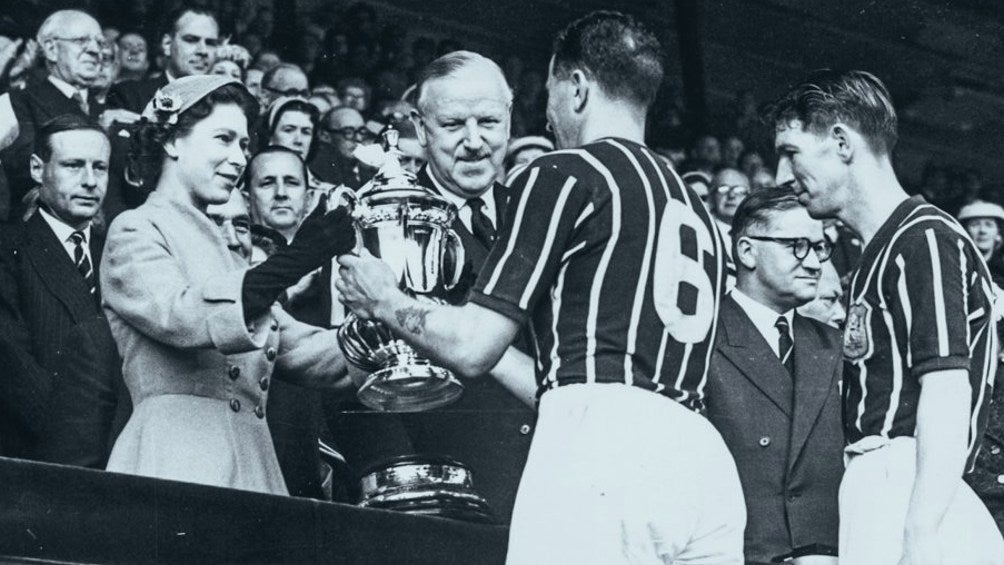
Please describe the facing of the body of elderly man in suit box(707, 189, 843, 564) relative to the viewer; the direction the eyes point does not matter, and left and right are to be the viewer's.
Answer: facing the viewer and to the right of the viewer

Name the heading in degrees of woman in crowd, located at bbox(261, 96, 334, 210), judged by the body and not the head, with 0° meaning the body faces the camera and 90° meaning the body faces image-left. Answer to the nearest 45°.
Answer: approximately 315°

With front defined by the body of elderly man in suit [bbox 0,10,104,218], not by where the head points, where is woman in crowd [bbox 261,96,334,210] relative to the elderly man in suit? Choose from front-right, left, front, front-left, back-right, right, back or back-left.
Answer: front-left

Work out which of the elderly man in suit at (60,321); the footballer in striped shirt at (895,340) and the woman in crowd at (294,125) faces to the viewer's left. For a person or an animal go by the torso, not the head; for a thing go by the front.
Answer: the footballer in striped shirt

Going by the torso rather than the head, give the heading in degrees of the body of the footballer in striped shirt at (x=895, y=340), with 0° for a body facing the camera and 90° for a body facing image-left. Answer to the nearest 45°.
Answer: approximately 90°

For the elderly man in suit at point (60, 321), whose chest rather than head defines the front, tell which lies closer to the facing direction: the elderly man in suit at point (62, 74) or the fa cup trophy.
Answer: the fa cup trophy

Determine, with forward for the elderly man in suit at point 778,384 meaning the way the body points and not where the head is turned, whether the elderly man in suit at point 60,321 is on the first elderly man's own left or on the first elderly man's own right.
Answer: on the first elderly man's own right

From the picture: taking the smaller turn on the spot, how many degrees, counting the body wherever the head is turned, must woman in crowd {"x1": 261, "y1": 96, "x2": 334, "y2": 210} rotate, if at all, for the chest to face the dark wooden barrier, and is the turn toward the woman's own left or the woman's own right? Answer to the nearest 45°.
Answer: approximately 45° to the woman's own right

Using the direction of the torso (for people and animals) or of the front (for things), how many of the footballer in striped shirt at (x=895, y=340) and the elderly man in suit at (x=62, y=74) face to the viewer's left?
1

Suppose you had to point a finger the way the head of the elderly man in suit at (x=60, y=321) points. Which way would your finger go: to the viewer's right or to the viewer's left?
to the viewer's right
